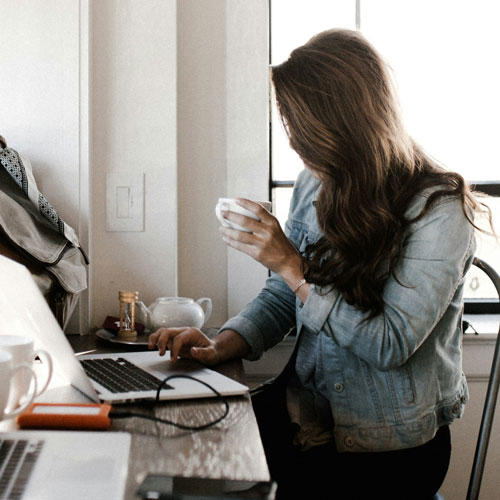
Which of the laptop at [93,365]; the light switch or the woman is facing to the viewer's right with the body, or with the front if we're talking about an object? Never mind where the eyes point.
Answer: the laptop

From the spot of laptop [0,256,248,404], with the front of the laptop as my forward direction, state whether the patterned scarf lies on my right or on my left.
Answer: on my left

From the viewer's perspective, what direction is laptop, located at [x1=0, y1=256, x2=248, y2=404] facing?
to the viewer's right

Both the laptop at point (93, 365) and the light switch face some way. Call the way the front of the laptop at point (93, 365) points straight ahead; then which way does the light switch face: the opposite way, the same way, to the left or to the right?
to the right

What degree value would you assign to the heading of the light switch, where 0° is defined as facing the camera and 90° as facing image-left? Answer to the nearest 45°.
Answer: approximately 0°
